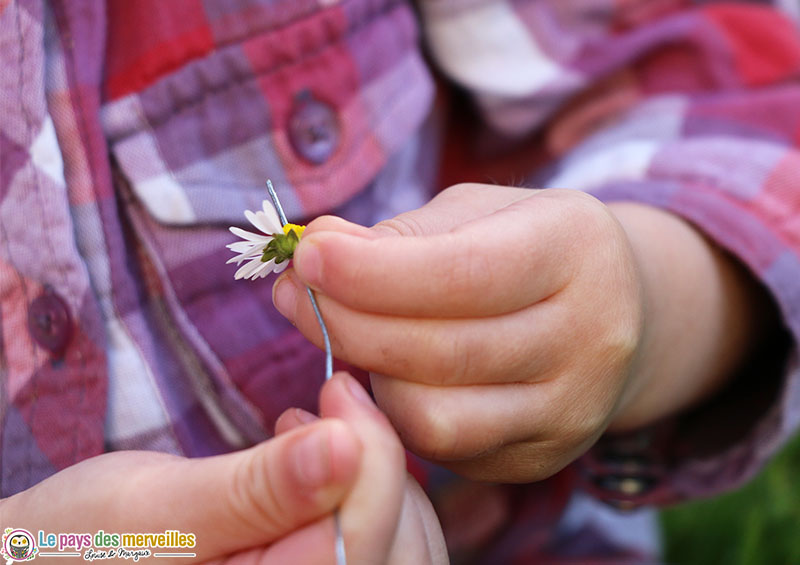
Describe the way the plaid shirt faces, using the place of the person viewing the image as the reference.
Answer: facing the viewer
